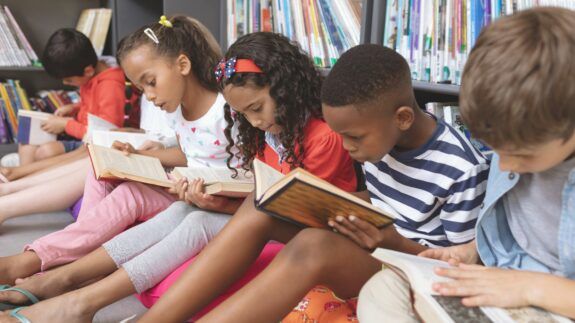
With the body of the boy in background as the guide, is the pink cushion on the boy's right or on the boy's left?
on the boy's left

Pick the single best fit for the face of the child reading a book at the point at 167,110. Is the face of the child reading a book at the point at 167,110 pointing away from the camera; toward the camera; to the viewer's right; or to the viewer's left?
to the viewer's left

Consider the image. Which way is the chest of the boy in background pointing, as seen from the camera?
to the viewer's left

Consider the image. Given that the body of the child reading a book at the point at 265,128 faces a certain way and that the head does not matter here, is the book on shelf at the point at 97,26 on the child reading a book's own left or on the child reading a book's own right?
on the child reading a book's own right

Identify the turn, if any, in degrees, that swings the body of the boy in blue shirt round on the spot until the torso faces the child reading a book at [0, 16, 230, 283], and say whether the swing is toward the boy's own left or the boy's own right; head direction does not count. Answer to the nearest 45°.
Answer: approximately 90° to the boy's own right
